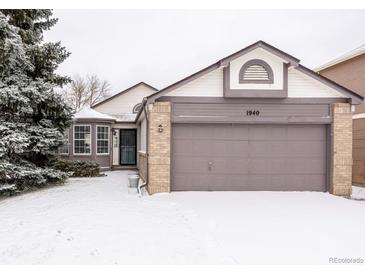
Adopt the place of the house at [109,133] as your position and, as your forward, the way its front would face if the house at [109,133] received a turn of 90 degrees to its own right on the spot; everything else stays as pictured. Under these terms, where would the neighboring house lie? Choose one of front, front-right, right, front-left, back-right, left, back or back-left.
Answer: back-left

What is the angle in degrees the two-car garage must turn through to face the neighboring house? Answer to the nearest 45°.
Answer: approximately 135° to its left

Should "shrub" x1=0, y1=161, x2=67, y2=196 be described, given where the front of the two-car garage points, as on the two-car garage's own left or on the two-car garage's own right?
on the two-car garage's own right

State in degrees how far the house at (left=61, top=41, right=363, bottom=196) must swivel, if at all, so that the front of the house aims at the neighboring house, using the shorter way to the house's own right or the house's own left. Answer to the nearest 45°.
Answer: approximately 135° to the house's own left

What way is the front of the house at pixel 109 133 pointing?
toward the camera

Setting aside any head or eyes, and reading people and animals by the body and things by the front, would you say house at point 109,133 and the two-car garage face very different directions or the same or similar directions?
same or similar directions

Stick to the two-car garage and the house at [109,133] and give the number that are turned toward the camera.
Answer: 2

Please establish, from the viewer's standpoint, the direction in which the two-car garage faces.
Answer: facing the viewer

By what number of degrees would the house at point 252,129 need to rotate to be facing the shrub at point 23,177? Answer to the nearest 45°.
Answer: approximately 90° to its right

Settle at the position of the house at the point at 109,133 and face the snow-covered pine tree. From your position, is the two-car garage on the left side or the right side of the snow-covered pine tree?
left

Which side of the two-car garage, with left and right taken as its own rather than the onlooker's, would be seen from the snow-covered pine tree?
right
